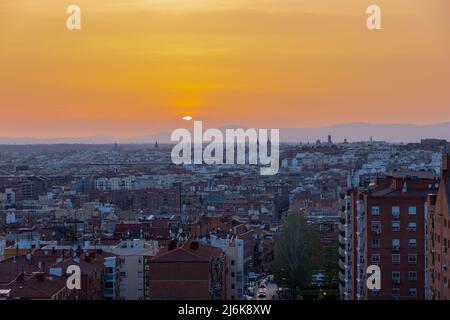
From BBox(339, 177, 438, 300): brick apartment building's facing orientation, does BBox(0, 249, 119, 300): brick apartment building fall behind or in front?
in front
